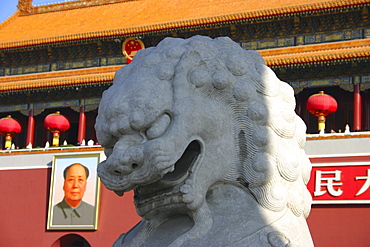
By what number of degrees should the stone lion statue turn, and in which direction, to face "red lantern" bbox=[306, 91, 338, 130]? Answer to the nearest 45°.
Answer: approximately 135° to its right

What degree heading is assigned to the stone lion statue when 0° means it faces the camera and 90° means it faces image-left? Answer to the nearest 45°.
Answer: approximately 45°

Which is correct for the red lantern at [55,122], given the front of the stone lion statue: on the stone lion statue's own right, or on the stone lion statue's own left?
on the stone lion statue's own right
